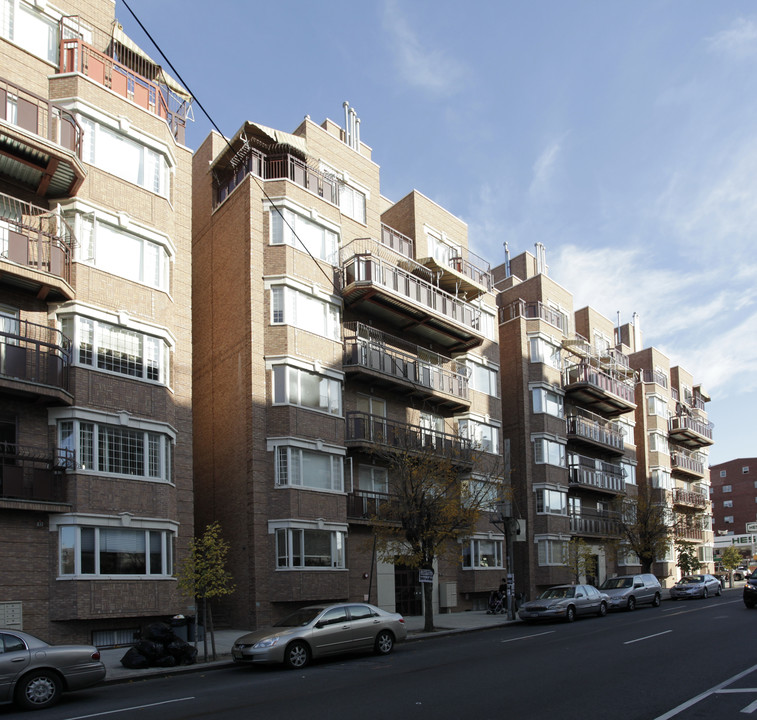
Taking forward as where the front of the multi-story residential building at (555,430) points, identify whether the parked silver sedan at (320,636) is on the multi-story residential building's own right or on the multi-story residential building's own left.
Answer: on the multi-story residential building's own right

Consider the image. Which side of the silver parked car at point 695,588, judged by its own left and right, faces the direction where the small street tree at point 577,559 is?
front

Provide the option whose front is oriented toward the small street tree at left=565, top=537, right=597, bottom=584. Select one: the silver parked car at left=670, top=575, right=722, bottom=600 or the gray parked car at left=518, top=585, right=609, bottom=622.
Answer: the silver parked car at left=670, top=575, right=722, bottom=600

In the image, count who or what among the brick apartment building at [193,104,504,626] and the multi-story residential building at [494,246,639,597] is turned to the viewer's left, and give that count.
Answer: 0

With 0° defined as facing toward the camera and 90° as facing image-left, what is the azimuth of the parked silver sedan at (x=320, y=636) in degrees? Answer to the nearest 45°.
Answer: approximately 45°

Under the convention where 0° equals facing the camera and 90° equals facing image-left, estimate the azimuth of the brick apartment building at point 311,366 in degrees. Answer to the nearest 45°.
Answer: approximately 315°

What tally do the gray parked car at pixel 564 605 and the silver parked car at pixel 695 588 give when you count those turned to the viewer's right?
0

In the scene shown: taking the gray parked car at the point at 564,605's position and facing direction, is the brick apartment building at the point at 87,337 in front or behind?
in front

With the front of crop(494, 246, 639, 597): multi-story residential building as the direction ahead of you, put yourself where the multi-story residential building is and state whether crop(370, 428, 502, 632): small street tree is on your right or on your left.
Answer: on your right

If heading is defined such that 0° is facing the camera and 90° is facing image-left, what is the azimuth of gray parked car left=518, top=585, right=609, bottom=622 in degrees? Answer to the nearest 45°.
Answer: approximately 45°
